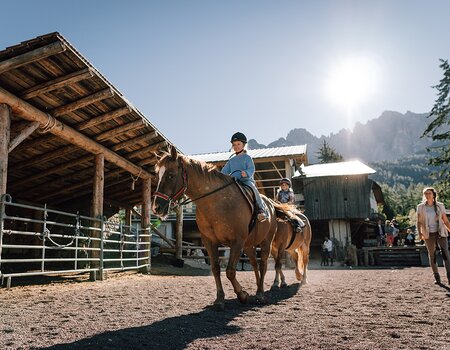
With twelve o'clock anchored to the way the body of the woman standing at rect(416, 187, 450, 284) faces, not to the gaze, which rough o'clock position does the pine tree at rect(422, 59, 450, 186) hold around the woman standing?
The pine tree is roughly at 6 o'clock from the woman standing.

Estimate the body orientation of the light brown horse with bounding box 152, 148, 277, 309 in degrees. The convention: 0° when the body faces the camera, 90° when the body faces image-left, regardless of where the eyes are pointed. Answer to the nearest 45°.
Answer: approximately 45°

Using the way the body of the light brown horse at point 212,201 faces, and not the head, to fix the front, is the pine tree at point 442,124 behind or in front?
behind

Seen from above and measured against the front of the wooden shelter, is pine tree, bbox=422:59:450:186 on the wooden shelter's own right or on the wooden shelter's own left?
on the wooden shelter's own left

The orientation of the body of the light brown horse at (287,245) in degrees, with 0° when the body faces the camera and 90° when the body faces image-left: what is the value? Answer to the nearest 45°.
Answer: approximately 45°

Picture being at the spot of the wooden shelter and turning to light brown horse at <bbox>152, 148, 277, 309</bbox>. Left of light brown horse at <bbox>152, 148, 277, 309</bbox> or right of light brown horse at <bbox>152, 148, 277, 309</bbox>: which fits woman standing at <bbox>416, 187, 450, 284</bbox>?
left

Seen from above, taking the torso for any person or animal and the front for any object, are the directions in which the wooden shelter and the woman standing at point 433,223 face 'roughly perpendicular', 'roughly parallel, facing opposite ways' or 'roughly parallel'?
roughly perpendicular

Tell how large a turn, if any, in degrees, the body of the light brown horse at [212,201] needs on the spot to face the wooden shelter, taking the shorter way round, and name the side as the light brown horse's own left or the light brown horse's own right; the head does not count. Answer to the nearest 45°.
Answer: approximately 90° to the light brown horse's own right

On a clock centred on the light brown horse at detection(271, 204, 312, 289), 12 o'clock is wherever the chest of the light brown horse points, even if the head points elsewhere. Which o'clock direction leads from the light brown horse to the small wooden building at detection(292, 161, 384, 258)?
The small wooden building is roughly at 5 o'clock from the light brown horse.
